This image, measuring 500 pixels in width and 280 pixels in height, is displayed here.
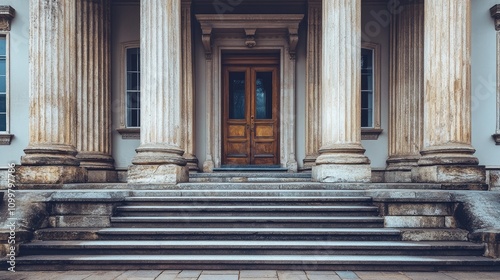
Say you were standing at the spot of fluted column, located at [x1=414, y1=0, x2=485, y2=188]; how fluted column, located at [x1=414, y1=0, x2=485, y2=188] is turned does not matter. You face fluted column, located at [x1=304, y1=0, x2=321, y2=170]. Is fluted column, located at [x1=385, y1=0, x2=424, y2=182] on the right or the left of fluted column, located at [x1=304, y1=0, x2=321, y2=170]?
right

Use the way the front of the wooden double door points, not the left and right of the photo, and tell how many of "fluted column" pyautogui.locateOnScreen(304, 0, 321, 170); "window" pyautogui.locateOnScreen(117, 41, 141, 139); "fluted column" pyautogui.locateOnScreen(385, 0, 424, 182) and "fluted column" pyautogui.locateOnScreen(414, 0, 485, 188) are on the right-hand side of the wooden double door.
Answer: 1

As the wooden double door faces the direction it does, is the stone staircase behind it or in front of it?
in front

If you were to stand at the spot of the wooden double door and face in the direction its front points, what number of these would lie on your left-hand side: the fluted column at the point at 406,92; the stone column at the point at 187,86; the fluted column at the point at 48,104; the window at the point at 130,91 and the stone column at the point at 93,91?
1

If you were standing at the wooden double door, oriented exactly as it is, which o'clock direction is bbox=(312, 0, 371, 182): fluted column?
The fluted column is roughly at 11 o'clock from the wooden double door.

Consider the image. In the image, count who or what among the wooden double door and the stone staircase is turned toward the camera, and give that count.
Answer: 2

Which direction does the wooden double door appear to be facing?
toward the camera

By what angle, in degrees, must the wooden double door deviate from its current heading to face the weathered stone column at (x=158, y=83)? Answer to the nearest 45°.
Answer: approximately 45° to its right

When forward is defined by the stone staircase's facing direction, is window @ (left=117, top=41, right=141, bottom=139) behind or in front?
behind

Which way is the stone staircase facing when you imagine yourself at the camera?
facing the viewer

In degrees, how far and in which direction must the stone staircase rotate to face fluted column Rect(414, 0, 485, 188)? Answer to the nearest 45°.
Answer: approximately 135° to its left

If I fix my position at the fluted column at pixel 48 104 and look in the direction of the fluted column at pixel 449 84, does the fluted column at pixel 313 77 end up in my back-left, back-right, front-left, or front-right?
front-left

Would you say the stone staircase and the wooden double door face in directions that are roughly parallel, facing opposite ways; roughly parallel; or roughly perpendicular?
roughly parallel

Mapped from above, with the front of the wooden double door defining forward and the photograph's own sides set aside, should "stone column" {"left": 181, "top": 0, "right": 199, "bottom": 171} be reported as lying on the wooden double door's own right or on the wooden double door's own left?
on the wooden double door's own right

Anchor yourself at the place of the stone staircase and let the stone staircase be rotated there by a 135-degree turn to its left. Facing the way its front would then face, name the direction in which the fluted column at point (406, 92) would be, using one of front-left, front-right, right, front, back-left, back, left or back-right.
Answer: front

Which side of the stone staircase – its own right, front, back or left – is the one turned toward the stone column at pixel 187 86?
back

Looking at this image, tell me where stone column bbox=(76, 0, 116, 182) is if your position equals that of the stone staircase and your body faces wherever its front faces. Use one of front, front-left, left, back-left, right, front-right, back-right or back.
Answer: back-right
